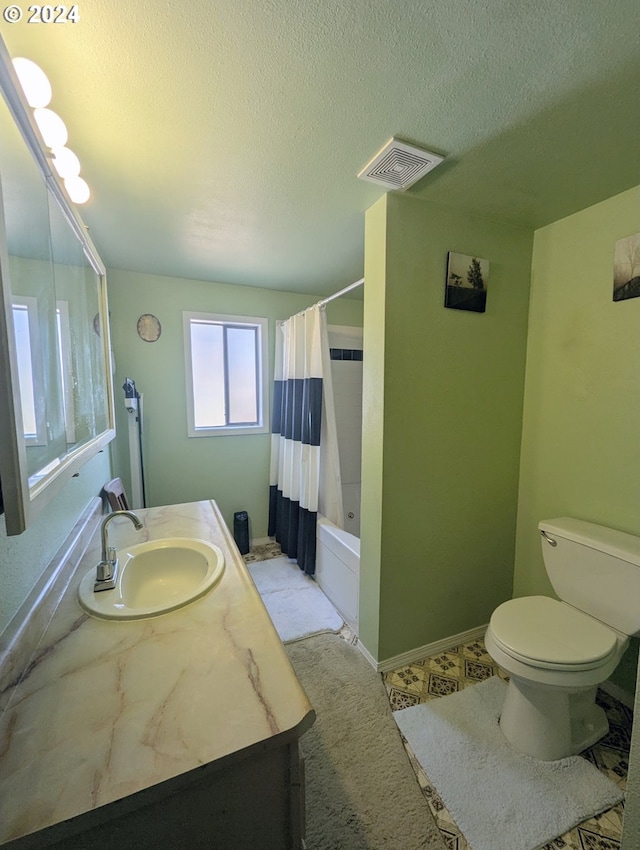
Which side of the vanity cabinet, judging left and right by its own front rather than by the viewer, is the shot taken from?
right

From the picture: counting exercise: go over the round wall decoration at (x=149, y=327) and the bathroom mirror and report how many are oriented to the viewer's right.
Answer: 1

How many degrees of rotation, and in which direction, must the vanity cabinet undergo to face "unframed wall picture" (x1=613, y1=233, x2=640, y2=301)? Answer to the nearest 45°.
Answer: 0° — it already faces it

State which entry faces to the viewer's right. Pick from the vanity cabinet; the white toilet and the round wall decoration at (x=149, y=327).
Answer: the vanity cabinet

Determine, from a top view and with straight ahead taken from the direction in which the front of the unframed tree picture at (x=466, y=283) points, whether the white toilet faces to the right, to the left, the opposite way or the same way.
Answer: to the right

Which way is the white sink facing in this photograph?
to the viewer's right

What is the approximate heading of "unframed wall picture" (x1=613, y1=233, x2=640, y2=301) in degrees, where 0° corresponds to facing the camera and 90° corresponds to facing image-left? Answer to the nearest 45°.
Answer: approximately 45°

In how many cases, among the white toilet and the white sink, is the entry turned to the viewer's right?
1

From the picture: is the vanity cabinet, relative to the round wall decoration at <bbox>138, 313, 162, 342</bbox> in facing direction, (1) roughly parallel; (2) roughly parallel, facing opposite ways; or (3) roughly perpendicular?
roughly perpendicular

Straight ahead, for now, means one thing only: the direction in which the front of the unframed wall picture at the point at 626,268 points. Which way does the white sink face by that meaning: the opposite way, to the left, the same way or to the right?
the opposite way

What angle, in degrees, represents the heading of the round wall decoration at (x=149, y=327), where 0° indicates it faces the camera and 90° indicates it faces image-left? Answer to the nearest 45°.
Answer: approximately 0°

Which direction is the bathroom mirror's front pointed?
to the viewer's right
